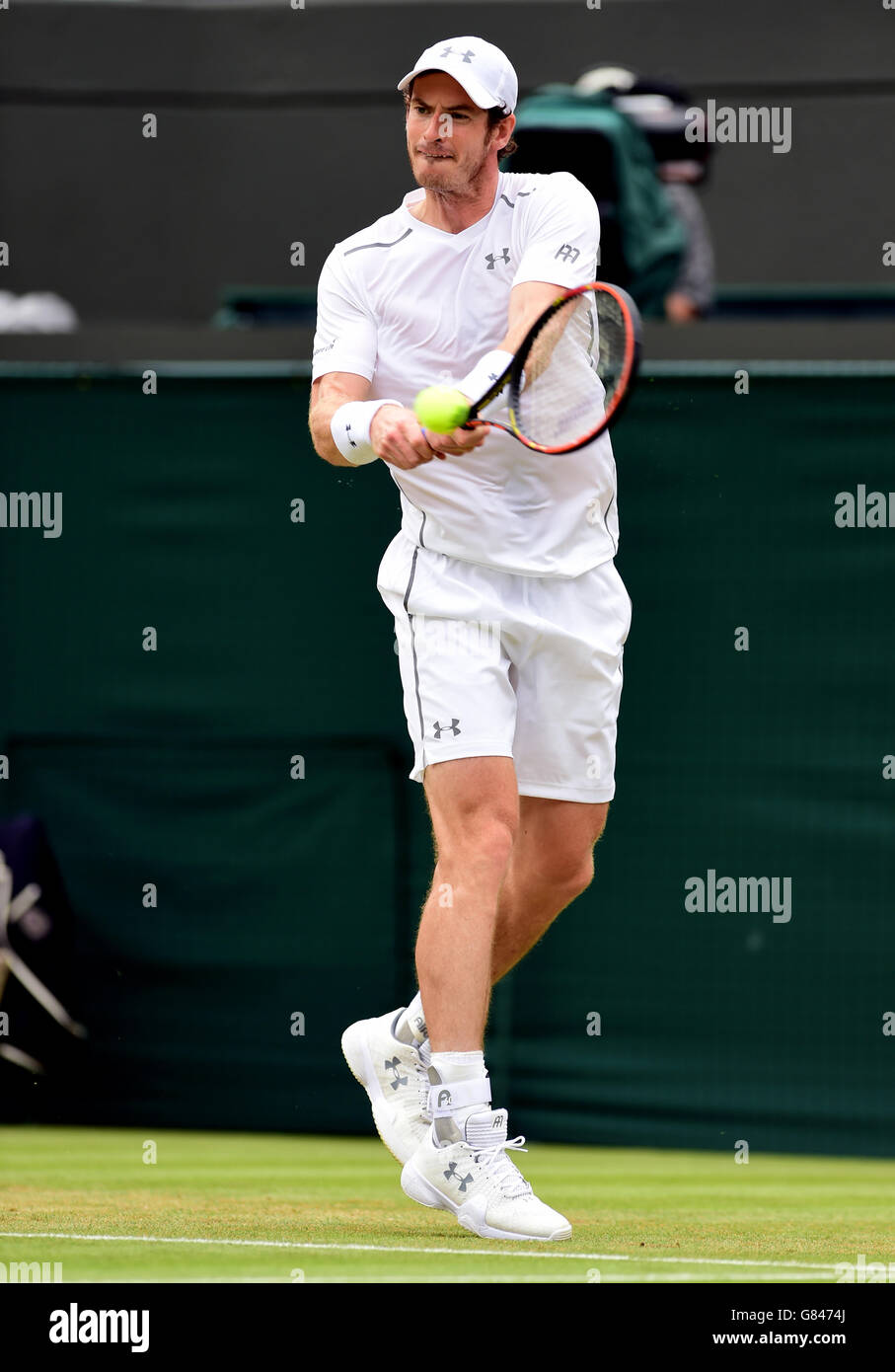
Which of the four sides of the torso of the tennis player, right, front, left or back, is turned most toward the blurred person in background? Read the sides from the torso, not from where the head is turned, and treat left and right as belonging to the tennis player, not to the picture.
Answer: back

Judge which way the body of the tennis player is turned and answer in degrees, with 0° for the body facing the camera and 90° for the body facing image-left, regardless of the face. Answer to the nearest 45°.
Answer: approximately 0°
